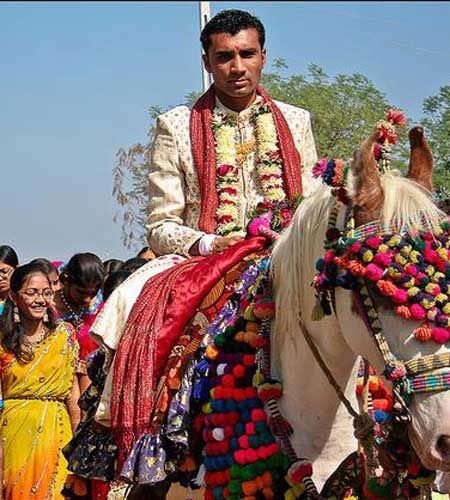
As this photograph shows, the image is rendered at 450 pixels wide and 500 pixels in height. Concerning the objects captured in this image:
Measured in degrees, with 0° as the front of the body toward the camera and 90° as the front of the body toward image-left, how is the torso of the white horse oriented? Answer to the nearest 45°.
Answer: approximately 315°

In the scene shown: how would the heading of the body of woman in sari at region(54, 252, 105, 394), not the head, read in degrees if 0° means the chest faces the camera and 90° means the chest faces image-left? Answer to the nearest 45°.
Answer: approximately 315°
